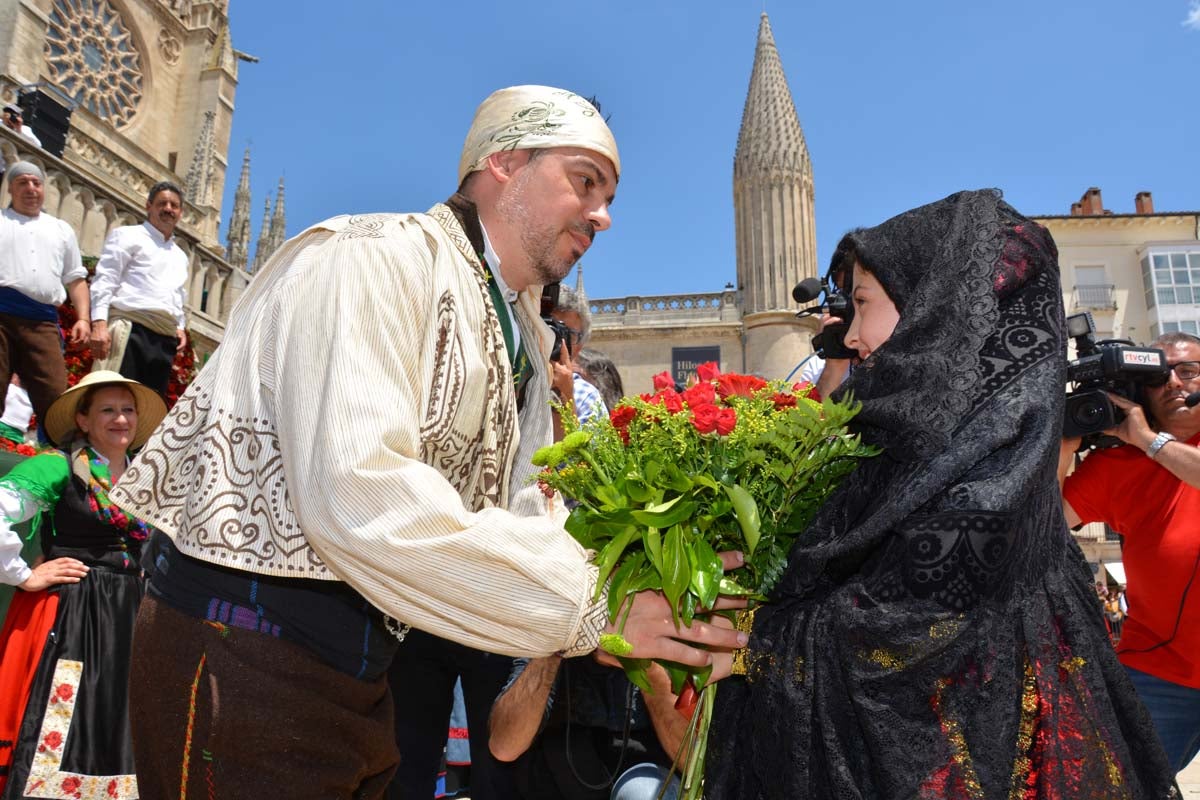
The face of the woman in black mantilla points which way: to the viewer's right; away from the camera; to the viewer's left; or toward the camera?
to the viewer's left

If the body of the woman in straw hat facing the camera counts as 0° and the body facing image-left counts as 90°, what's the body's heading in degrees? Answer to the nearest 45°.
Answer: approximately 315°

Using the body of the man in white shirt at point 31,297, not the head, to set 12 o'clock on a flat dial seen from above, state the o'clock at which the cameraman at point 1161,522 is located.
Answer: The cameraman is roughly at 11 o'clock from the man in white shirt.

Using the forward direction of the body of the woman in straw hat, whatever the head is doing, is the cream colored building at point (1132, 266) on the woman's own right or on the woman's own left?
on the woman's own left

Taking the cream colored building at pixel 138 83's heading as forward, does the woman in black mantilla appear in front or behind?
in front

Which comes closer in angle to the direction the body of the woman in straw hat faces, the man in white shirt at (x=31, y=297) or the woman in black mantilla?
the woman in black mantilla

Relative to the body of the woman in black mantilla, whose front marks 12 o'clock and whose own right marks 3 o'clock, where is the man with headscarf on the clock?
The man with headscarf is roughly at 11 o'clock from the woman in black mantilla.

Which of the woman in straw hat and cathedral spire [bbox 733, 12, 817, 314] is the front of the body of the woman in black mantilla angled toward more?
the woman in straw hat

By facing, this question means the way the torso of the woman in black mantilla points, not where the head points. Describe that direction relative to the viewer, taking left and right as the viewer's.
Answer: facing to the left of the viewer

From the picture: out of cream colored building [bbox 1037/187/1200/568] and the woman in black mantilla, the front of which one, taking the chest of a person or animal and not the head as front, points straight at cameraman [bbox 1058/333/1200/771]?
the cream colored building

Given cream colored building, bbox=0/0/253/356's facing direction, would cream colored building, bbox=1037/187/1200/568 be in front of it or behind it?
in front
